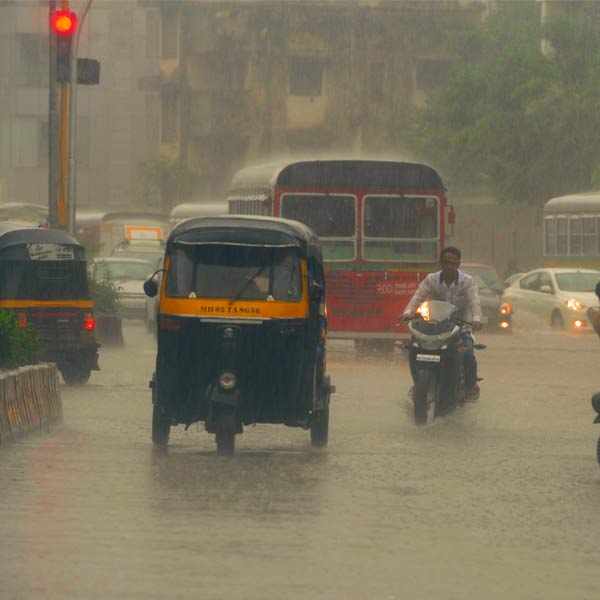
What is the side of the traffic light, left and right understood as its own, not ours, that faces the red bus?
left

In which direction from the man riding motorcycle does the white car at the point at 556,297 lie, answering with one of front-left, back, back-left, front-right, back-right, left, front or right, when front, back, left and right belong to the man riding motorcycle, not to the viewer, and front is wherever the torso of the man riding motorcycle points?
back

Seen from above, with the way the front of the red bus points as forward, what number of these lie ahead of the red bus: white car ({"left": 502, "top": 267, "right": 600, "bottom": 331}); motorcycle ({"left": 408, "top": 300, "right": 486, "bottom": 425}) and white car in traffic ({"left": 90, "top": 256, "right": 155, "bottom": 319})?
1

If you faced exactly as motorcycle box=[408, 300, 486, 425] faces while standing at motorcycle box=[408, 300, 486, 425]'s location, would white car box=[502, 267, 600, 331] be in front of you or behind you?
behind

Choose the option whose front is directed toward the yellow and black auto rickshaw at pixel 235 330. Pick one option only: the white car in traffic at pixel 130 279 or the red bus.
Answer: the red bus

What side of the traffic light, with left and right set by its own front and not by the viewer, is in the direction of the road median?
front

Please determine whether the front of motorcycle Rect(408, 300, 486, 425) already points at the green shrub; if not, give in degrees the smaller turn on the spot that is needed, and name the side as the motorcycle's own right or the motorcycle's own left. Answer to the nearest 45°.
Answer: approximately 45° to the motorcycle's own right

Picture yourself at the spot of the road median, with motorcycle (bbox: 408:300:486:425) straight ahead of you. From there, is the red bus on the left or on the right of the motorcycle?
left

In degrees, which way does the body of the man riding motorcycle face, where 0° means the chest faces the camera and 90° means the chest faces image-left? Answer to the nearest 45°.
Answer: approximately 0°

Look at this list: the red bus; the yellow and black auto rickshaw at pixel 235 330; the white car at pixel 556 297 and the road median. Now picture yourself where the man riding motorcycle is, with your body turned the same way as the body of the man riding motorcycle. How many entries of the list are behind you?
2
